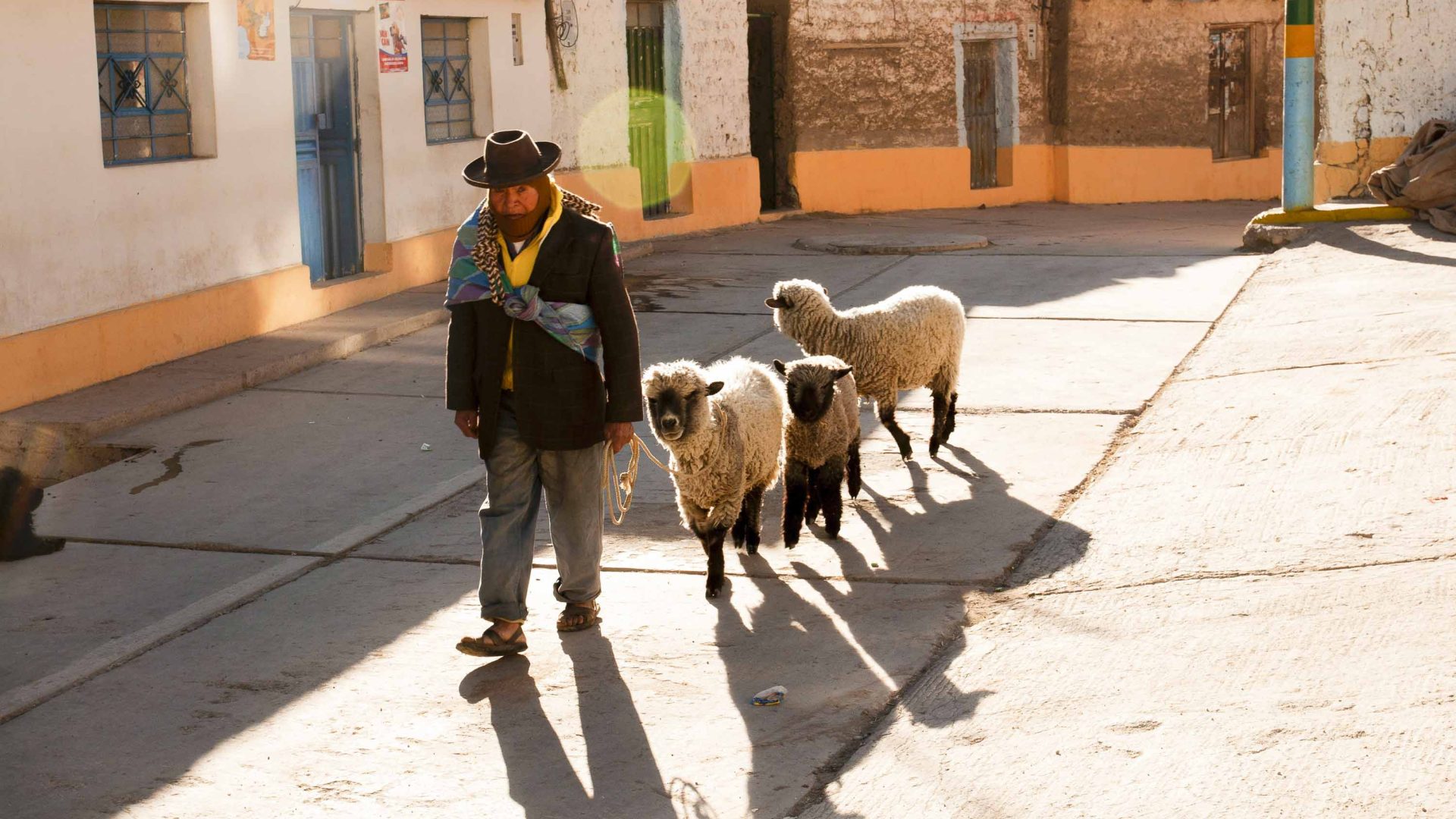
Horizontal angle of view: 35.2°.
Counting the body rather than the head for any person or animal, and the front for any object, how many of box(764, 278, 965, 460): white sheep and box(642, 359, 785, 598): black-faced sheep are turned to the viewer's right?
0

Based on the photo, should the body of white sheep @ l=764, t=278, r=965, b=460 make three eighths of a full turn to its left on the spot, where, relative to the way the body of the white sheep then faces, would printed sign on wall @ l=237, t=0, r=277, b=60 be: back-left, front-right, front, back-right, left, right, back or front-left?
back

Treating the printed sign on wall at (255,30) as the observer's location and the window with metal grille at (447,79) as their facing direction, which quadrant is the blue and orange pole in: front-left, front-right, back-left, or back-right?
front-right

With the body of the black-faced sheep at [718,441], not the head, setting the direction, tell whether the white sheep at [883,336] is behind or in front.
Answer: behind

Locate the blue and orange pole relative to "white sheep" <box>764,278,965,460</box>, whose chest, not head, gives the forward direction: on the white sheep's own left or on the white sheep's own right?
on the white sheep's own right

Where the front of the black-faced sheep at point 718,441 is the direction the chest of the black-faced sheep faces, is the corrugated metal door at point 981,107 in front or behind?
behind

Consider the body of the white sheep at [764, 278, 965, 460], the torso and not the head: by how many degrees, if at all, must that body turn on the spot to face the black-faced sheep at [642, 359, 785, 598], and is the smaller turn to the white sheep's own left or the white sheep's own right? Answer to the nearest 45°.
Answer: approximately 90° to the white sheep's own left

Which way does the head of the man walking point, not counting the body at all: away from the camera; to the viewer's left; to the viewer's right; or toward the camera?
toward the camera

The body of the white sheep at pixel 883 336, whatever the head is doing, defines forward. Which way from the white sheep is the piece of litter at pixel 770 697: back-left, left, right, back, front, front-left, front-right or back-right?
left

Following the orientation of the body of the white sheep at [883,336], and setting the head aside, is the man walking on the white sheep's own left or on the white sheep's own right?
on the white sheep's own left

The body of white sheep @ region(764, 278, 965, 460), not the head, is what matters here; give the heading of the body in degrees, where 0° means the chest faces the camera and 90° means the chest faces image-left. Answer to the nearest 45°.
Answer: approximately 90°

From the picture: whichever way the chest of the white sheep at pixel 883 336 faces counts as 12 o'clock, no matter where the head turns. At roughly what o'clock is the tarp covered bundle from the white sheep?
The tarp covered bundle is roughly at 4 o'clock from the white sheep.

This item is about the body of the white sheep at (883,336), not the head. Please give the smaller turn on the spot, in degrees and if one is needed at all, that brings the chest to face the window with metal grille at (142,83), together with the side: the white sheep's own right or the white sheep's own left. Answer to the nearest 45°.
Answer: approximately 45° to the white sheep's own right

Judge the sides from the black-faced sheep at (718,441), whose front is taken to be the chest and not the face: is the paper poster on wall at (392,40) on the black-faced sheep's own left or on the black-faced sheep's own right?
on the black-faced sheep's own right
